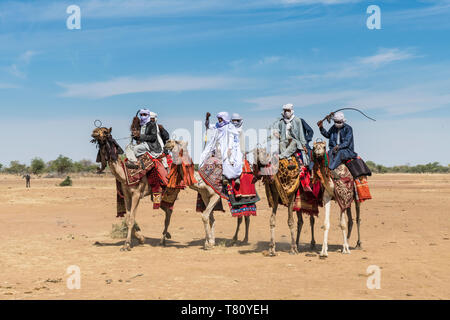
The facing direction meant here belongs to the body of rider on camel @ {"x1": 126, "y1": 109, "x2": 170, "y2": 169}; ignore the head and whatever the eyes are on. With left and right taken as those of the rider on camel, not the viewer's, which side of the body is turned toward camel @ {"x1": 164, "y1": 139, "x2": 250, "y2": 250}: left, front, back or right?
left

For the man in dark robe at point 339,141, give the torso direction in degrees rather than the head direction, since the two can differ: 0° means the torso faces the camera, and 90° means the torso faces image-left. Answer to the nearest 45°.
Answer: approximately 45°

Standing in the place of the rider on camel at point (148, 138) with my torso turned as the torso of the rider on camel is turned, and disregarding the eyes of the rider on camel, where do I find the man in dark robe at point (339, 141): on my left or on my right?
on my left

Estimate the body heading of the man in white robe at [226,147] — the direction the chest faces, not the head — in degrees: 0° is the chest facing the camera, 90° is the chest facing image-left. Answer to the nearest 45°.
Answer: approximately 45°

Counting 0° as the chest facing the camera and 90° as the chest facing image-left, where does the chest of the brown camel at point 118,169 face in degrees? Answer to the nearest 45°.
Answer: approximately 45°

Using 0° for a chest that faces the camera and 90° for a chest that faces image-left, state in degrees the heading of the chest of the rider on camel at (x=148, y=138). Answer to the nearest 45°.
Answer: approximately 45°

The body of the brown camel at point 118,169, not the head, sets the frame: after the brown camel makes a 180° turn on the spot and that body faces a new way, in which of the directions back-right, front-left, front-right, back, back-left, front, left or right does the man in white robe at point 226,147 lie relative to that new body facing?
front-right
